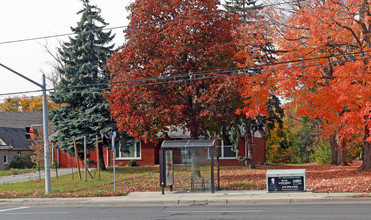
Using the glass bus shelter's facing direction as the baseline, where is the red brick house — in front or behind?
behind

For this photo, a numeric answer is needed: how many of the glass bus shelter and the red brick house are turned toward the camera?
2

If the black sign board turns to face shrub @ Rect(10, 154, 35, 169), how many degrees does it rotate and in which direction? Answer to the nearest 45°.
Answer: approximately 135° to its right

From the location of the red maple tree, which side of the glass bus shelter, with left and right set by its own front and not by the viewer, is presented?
back

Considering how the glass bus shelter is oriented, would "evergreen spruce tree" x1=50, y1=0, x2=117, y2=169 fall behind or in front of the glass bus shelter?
behind

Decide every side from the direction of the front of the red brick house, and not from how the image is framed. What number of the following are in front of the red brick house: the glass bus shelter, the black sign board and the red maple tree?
3

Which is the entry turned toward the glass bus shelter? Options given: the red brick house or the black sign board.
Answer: the red brick house

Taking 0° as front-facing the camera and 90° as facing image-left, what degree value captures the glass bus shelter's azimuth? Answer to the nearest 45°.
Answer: approximately 0°

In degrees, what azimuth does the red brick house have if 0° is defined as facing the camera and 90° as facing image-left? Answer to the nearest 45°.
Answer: approximately 0°
